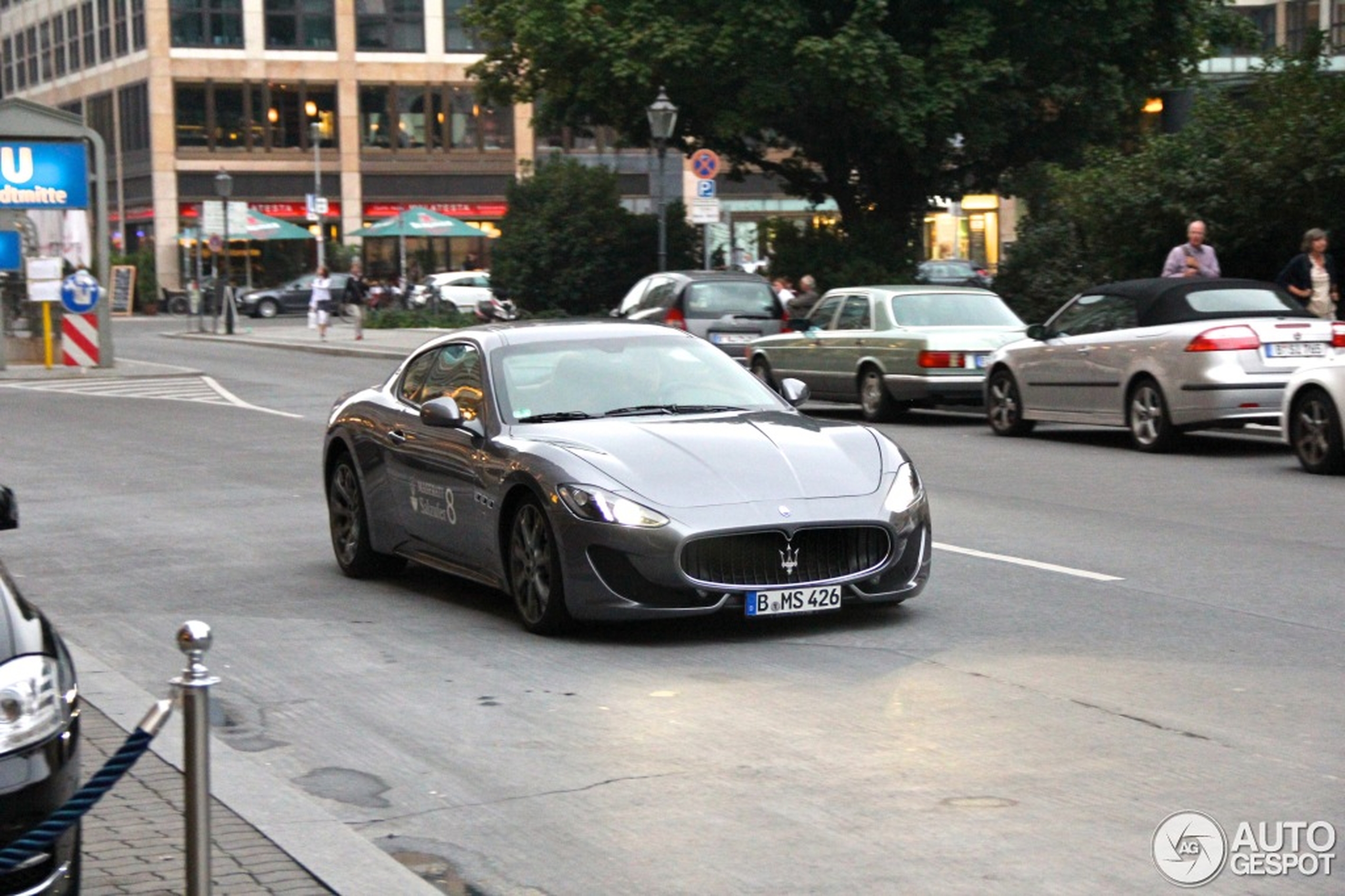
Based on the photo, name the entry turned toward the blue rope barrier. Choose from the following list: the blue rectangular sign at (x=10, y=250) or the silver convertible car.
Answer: the blue rectangular sign

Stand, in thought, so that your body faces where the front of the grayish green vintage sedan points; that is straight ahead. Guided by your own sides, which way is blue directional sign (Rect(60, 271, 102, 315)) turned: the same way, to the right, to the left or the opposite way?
the opposite way

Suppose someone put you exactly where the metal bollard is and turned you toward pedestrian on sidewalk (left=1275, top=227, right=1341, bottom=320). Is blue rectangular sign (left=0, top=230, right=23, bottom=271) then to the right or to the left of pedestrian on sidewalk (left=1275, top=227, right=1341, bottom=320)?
left

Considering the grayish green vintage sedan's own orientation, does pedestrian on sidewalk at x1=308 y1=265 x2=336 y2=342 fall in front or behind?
in front

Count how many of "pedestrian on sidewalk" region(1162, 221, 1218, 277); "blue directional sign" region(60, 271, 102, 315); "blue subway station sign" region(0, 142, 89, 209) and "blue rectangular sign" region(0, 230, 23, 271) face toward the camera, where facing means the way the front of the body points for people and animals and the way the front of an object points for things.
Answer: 4

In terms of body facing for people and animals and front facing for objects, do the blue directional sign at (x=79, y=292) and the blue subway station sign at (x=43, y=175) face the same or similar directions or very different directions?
same or similar directions

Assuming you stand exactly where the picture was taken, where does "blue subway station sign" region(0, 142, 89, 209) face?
facing the viewer

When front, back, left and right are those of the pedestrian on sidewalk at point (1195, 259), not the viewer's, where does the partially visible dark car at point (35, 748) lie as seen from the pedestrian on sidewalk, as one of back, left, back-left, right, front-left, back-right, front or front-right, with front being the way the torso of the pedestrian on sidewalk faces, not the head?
front

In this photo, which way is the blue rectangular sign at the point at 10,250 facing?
toward the camera

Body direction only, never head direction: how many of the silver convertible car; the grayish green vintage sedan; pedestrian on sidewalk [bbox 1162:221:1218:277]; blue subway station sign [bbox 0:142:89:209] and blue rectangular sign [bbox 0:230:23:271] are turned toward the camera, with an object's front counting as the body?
3

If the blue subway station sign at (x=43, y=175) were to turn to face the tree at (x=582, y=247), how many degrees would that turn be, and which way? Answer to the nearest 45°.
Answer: approximately 135° to its left

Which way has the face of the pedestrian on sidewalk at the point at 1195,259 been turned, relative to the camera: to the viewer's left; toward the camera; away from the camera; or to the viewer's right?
toward the camera

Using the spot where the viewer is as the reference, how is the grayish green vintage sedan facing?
facing away from the viewer and to the left of the viewer

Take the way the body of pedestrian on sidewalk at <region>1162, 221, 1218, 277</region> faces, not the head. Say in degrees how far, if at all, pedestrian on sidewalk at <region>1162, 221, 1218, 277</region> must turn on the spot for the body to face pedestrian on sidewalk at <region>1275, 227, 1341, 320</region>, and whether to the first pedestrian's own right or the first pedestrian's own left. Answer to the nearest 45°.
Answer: approximately 45° to the first pedestrian's own left

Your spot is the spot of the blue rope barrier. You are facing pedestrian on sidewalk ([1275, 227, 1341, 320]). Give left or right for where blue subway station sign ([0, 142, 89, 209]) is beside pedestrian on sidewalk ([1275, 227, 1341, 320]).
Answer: left

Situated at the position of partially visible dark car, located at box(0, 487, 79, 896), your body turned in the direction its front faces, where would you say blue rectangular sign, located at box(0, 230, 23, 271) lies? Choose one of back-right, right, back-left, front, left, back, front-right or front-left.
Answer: back-left

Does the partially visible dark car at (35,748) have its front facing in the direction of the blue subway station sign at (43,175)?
no
